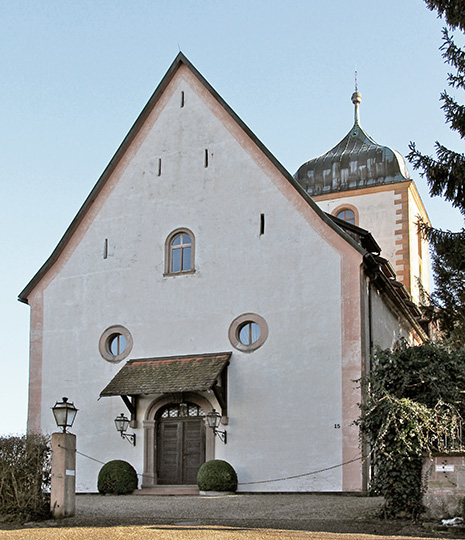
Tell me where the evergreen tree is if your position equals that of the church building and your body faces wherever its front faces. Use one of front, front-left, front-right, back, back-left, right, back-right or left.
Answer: front-left

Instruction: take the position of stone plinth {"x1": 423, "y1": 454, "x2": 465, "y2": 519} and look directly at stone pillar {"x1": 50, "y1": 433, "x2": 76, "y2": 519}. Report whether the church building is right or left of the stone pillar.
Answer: right

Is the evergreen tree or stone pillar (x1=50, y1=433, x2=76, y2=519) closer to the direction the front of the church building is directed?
the stone pillar

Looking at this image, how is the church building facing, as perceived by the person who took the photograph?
facing the viewer

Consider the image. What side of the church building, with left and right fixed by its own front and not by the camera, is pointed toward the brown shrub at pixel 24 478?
front

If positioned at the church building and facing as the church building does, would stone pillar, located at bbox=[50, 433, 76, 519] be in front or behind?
in front

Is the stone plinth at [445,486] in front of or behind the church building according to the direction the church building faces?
in front
